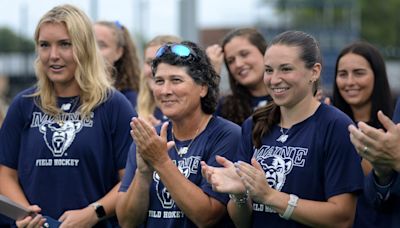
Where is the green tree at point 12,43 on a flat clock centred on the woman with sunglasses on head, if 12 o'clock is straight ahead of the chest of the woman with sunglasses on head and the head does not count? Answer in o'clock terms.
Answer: The green tree is roughly at 4 o'clock from the woman with sunglasses on head.

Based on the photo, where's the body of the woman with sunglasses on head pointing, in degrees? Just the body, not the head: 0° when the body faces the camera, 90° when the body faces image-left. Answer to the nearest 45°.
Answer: approximately 45°

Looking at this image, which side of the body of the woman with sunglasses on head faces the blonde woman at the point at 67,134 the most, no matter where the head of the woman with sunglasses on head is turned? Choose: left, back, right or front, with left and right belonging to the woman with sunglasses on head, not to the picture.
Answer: right

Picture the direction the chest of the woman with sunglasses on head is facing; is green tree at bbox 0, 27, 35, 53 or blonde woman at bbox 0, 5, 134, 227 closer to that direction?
the blonde woman
